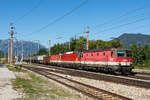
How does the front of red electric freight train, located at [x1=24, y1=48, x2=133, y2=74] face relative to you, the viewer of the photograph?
facing the viewer and to the right of the viewer
